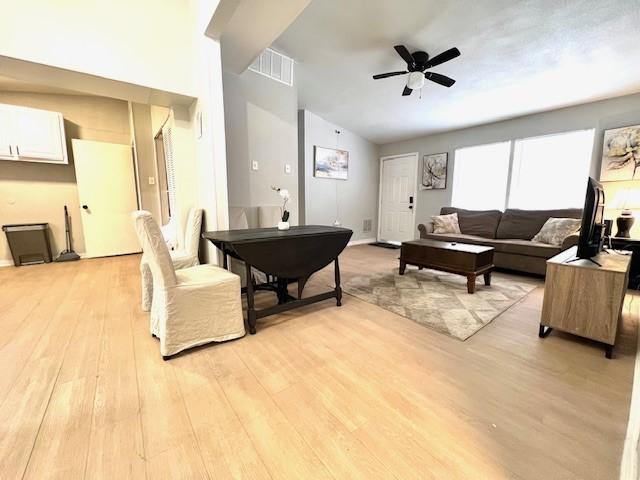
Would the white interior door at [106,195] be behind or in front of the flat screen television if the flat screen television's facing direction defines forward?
in front

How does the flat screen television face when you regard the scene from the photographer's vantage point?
facing to the left of the viewer

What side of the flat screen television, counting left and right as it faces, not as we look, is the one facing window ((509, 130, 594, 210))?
right

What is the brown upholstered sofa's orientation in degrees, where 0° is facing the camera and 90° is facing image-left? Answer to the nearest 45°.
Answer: approximately 45°

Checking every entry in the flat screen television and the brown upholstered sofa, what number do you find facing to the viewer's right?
0

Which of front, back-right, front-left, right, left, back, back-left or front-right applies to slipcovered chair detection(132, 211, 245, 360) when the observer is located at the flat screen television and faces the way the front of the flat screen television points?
front-left

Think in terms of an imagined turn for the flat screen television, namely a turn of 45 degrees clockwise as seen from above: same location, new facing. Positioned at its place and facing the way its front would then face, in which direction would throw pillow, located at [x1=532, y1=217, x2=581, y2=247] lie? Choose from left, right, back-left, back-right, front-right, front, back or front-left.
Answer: front-right

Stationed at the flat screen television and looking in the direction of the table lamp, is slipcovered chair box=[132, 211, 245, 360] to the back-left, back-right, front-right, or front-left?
back-left

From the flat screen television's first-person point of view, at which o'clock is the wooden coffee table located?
The wooden coffee table is roughly at 1 o'clock from the flat screen television.

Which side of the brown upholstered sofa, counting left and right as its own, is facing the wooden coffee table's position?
front

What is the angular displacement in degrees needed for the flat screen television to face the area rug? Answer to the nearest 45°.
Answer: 0° — it already faces it

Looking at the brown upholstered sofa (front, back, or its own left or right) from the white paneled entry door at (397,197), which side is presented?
right

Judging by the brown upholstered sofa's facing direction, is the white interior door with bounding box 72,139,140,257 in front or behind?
in front

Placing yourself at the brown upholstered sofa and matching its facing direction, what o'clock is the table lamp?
The table lamp is roughly at 8 o'clock from the brown upholstered sofa.
